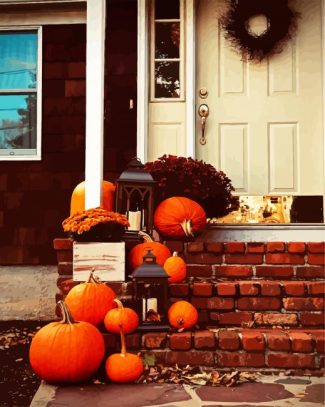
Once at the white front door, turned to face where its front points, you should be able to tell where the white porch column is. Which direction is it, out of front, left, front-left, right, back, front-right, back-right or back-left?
front-right

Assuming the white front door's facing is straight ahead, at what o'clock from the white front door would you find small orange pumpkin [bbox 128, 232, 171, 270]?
The small orange pumpkin is roughly at 1 o'clock from the white front door.

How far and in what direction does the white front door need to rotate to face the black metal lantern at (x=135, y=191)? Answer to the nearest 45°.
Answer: approximately 45° to its right

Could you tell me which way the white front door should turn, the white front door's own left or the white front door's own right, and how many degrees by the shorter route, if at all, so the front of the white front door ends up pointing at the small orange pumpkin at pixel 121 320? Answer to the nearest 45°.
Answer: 0° — it already faces it

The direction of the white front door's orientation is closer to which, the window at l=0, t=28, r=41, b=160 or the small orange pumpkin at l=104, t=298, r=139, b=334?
the small orange pumpkin

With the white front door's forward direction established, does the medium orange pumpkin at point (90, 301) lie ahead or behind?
ahead

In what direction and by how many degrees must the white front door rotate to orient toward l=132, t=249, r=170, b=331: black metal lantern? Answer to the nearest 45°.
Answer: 0° — it already faces it

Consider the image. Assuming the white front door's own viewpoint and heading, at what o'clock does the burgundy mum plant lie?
The burgundy mum plant is roughly at 1 o'clock from the white front door.

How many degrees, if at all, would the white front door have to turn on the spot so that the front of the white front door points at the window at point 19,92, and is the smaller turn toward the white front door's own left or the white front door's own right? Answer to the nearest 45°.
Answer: approximately 90° to the white front door's own right

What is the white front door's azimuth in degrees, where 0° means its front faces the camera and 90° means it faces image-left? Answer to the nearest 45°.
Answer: approximately 0°

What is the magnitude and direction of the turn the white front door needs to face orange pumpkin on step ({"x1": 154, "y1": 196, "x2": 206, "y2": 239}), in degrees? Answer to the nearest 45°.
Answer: approximately 45° to its right

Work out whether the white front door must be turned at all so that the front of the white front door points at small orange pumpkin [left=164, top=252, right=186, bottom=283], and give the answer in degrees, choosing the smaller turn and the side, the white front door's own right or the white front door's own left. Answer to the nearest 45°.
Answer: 0° — it already faces it

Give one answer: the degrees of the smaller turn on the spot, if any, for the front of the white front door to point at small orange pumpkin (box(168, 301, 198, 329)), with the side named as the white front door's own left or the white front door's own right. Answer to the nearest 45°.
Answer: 0° — it already faces it
